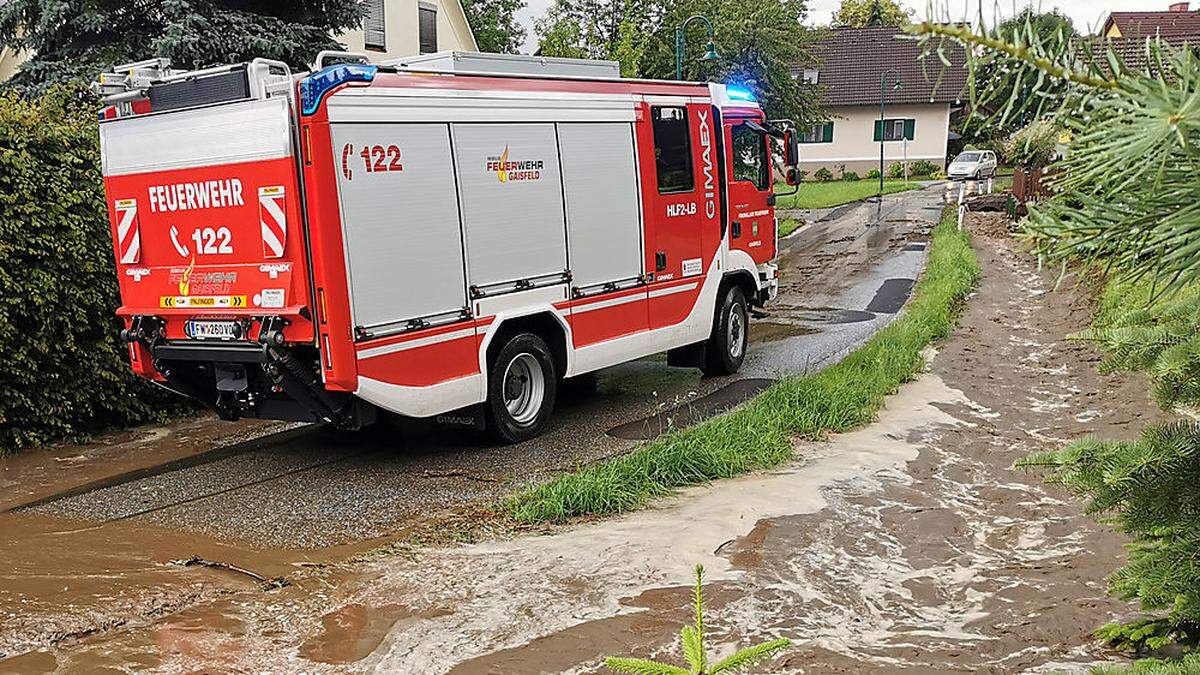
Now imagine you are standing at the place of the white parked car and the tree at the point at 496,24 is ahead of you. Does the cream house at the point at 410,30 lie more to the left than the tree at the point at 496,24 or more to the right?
left

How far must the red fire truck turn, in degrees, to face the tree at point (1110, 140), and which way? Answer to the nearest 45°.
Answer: approximately 135° to its right

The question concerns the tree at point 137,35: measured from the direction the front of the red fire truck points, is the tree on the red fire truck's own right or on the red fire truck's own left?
on the red fire truck's own left

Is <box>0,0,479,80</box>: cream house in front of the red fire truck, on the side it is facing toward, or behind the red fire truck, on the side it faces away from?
in front

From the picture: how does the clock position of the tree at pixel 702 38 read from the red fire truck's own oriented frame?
The tree is roughly at 11 o'clock from the red fire truck.

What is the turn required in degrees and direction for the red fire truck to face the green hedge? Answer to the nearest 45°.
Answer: approximately 90° to its left

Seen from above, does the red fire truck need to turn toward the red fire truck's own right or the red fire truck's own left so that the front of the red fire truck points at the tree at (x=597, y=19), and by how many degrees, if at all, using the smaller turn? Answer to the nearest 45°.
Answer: approximately 45° to the red fire truck's own left

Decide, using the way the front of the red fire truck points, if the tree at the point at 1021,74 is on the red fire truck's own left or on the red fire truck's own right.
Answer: on the red fire truck's own right

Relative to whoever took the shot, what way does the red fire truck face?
facing away from the viewer and to the right of the viewer

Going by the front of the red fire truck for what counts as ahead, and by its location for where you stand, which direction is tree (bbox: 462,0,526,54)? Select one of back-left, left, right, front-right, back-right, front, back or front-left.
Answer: front-left
